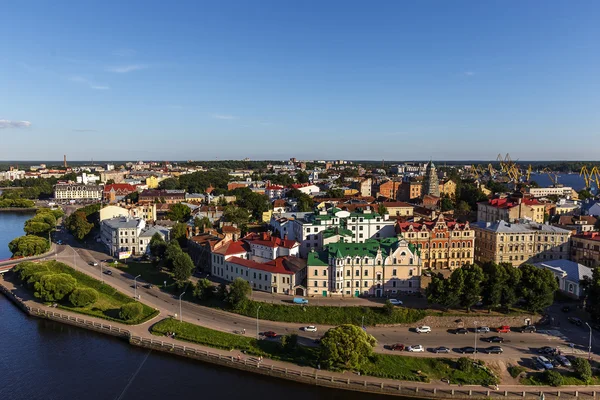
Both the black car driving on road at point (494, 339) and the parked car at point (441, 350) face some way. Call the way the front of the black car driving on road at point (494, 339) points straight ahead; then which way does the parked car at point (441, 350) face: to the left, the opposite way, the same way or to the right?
the opposite way

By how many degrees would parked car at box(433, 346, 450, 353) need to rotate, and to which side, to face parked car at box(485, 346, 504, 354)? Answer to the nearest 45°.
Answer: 0° — it already faces it

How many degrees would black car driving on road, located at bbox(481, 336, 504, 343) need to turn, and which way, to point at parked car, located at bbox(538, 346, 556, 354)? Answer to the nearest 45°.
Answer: approximately 180°

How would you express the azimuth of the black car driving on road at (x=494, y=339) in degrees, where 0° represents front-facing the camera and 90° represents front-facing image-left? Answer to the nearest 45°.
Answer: approximately 90°

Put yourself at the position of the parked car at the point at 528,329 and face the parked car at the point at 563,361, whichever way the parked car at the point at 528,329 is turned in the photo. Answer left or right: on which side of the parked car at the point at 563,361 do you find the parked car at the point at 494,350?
right

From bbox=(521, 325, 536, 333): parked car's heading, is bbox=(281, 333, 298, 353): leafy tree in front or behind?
in front

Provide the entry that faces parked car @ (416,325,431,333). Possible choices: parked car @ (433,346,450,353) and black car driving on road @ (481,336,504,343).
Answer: black car driving on road @ (481,336,504,343)

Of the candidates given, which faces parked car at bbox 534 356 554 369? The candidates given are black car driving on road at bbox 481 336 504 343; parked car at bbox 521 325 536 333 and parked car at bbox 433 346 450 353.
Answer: parked car at bbox 433 346 450 353

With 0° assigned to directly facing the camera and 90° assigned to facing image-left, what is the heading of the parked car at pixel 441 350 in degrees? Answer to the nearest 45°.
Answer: approximately 270°

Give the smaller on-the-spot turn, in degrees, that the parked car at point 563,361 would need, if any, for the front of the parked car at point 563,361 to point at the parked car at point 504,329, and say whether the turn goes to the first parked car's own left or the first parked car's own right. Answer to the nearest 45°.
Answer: approximately 180°

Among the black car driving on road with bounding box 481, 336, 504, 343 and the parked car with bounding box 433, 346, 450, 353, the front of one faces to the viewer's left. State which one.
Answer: the black car driving on road with bounding box 481, 336, 504, 343

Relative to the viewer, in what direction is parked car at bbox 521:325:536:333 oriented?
to the viewer's left
